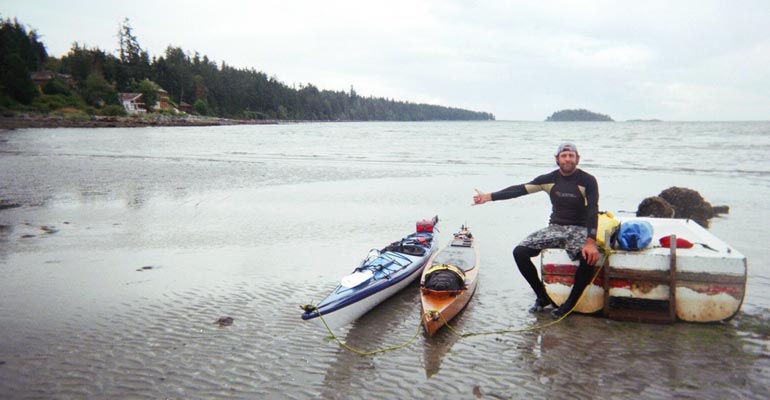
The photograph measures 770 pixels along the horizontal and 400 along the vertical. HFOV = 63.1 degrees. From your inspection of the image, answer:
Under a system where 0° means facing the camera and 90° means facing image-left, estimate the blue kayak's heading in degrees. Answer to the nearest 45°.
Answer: approximately 45°

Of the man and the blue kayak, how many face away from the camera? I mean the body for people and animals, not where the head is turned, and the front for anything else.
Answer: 0

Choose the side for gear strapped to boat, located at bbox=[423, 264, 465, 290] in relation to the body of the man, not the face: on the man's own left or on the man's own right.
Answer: on the man's own right

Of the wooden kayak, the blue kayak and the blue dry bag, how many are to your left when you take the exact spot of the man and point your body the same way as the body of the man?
1

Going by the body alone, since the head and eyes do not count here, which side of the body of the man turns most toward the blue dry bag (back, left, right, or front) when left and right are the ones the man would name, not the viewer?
left

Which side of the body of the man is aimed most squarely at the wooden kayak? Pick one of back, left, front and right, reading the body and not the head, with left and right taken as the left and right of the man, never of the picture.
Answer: right

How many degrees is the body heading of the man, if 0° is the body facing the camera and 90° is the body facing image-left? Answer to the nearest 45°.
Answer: approximately 0°
